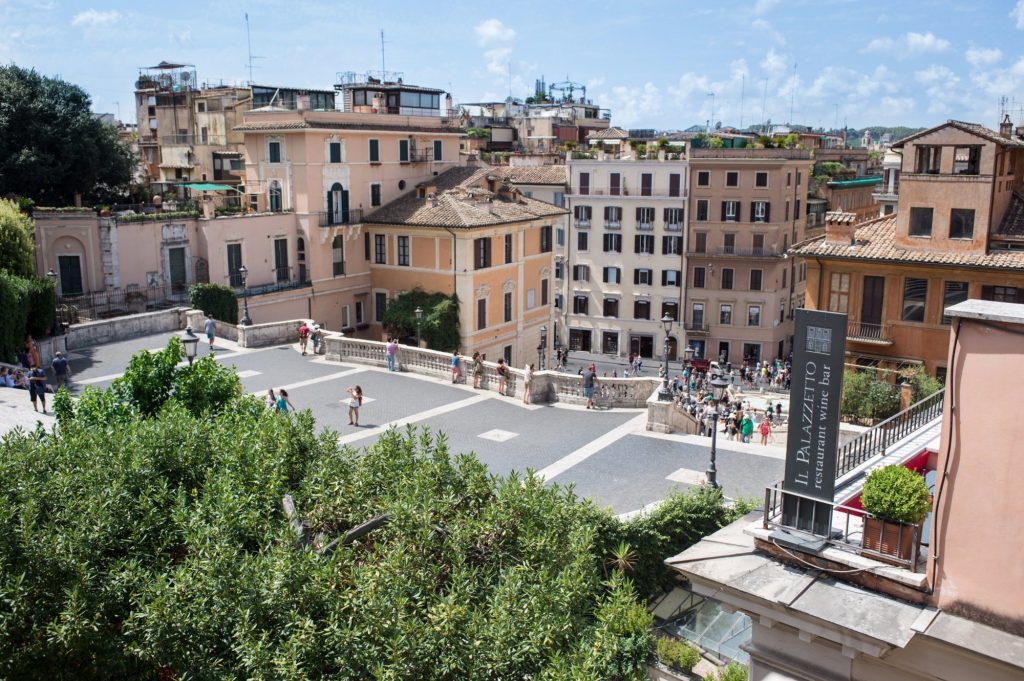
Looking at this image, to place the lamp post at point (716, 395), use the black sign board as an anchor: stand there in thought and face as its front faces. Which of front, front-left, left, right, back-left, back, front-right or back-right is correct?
back

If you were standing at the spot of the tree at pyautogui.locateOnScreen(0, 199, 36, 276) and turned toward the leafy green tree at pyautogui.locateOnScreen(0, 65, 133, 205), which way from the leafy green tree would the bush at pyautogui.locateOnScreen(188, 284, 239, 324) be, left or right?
right

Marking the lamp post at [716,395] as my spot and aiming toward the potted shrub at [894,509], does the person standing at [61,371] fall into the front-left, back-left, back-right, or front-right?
back-right

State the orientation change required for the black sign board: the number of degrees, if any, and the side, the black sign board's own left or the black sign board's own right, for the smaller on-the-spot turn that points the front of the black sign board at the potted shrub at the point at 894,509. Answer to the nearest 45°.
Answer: approximately 45° to the black sign board's own left

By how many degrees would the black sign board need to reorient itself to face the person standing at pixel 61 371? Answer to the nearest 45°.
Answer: approximately 135° to its right

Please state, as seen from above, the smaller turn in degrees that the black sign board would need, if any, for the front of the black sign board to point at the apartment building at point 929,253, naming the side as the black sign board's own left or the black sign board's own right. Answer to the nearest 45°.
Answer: approximately 180°

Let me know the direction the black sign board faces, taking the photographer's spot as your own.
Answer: facing the viewer

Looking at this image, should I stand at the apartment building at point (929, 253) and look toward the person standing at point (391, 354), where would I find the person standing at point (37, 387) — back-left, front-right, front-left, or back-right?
front-left

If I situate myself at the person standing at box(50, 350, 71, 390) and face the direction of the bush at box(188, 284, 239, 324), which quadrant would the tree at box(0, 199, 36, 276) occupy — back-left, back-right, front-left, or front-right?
front-left
